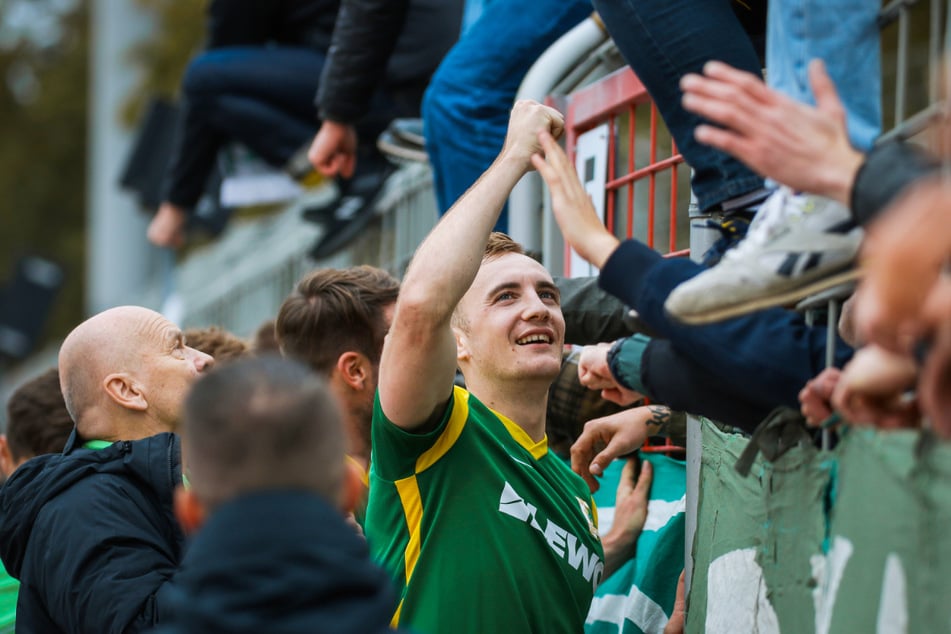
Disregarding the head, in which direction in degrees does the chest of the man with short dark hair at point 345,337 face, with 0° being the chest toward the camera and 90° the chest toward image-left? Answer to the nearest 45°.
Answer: approximately 225°

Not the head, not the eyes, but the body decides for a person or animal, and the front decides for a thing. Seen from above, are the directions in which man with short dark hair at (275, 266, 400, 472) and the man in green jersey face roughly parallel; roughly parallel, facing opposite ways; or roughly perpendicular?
roughly perpendicular

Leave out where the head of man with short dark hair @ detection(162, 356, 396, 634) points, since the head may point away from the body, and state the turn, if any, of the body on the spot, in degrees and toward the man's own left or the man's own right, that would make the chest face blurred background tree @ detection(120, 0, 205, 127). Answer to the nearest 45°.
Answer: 0° — they already face it

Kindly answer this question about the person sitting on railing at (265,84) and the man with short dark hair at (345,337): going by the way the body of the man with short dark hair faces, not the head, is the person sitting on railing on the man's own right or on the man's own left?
on the man's own left

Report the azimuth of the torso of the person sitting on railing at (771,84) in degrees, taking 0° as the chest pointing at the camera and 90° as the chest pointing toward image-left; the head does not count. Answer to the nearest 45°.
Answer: approximately 90°

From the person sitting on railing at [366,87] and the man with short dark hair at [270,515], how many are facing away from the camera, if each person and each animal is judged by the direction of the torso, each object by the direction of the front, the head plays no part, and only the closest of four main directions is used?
1

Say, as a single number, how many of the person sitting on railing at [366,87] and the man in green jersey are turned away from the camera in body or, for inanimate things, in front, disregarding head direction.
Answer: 0

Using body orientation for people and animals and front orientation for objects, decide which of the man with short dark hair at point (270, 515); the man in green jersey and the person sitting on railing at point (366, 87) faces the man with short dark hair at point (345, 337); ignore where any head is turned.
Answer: the man with short dark hair at point (270, 515)

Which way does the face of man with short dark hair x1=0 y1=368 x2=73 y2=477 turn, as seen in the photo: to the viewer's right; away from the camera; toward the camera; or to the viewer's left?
away from the camera

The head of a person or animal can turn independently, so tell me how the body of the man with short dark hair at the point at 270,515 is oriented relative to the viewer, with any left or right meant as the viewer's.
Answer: facing away from the viewer

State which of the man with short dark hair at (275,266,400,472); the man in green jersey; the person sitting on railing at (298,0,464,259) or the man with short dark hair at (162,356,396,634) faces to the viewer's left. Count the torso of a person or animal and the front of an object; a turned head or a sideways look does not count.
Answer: the person sitting on railing

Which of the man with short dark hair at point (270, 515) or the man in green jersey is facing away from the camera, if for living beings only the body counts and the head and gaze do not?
the man with short dark hair
